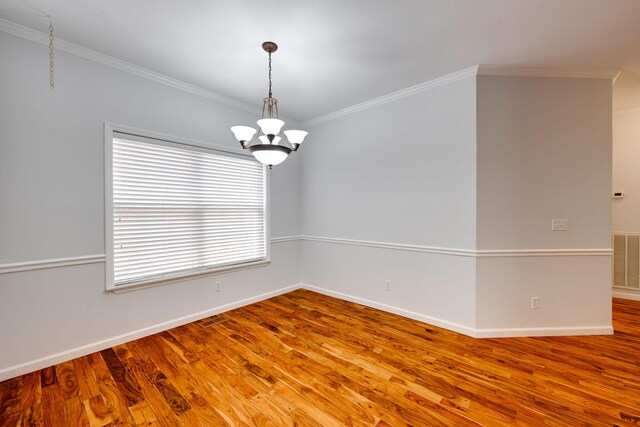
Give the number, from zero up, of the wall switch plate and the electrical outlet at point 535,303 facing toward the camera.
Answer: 2

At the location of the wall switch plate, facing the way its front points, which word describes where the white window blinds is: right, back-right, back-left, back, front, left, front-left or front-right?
front-right

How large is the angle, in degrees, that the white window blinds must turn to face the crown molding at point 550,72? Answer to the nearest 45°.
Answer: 0° — it already faces it

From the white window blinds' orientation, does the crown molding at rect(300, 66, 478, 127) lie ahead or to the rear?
ahead

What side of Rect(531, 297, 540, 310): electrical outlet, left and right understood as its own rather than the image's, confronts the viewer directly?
front

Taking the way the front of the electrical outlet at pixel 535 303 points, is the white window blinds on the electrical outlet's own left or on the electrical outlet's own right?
on the electrical outlet's own right

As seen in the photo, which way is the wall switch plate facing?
toward the camera

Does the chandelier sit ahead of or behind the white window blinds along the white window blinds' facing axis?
ahead

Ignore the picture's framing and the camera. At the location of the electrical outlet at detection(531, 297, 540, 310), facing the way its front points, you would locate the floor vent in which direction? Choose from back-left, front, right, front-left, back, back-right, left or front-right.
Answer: front-right

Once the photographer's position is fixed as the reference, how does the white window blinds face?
facing the viewer and to the right of the viewer
